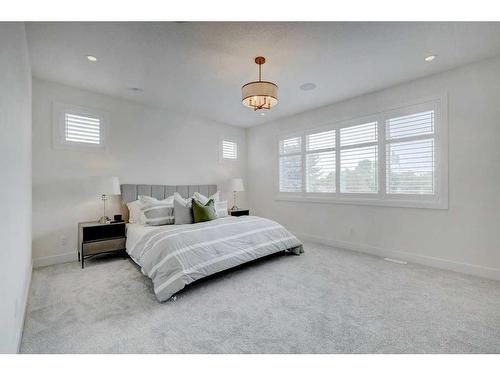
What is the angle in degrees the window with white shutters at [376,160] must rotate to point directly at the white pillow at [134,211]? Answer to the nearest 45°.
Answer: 0° — it already faces it

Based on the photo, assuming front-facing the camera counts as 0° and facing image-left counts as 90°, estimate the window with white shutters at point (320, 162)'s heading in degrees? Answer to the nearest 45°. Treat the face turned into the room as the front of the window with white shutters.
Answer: approximately 45°

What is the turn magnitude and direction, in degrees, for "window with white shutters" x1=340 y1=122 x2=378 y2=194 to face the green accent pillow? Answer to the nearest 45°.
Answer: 0° — it already faces it

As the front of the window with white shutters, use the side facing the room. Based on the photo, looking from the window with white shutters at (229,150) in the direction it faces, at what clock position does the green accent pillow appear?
The green accent pillow is roughly at 2 o'clock from the window with white shutters.

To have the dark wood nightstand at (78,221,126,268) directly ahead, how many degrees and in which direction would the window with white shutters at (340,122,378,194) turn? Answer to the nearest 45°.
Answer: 0° — it already faces it

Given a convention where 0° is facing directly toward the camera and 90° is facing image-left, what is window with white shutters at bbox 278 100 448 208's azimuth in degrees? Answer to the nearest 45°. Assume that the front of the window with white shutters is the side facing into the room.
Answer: approximately 45°

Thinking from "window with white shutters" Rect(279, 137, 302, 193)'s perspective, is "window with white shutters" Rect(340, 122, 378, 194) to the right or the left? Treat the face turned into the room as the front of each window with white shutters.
on its left

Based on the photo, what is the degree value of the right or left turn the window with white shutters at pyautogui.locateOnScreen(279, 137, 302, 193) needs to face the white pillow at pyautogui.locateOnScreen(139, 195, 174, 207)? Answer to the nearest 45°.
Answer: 0° — it already faces it

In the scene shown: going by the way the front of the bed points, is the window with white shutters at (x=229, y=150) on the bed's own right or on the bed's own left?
on the bed's own left
